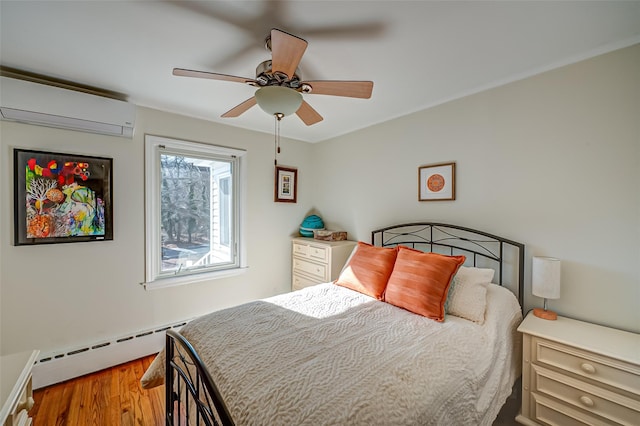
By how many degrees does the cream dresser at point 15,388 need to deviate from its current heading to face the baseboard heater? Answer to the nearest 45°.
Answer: approximately 90° to its left

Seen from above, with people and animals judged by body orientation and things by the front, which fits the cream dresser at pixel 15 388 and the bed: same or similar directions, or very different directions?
very different directions

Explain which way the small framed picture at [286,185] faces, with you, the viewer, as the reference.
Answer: facing the viewer and to the right of the viewer

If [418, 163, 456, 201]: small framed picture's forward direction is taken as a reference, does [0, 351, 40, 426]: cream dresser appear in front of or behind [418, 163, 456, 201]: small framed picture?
in front

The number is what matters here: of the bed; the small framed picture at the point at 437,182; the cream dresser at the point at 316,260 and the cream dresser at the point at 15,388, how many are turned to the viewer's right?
1

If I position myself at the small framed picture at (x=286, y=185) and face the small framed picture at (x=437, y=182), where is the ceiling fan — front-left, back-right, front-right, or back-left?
front-right

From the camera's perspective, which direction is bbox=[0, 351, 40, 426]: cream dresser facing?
to the viewer's right

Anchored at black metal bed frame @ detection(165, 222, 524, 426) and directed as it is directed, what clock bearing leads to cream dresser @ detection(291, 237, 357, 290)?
The cream dresser is roughly at 3 o'clock from the black metal bed frame.

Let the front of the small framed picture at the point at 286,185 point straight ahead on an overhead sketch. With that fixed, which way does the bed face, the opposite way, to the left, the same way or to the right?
to the right

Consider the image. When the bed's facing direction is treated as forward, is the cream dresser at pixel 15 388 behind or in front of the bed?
in front

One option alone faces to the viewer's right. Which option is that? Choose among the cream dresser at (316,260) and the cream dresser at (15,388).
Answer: the cream dresser at (15,388)

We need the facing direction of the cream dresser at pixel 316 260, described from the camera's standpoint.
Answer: facing the viewer and to the left of the viewer

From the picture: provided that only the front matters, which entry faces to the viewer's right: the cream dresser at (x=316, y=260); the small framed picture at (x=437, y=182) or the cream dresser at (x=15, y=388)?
the cream dresser at (x=15, y=388)
